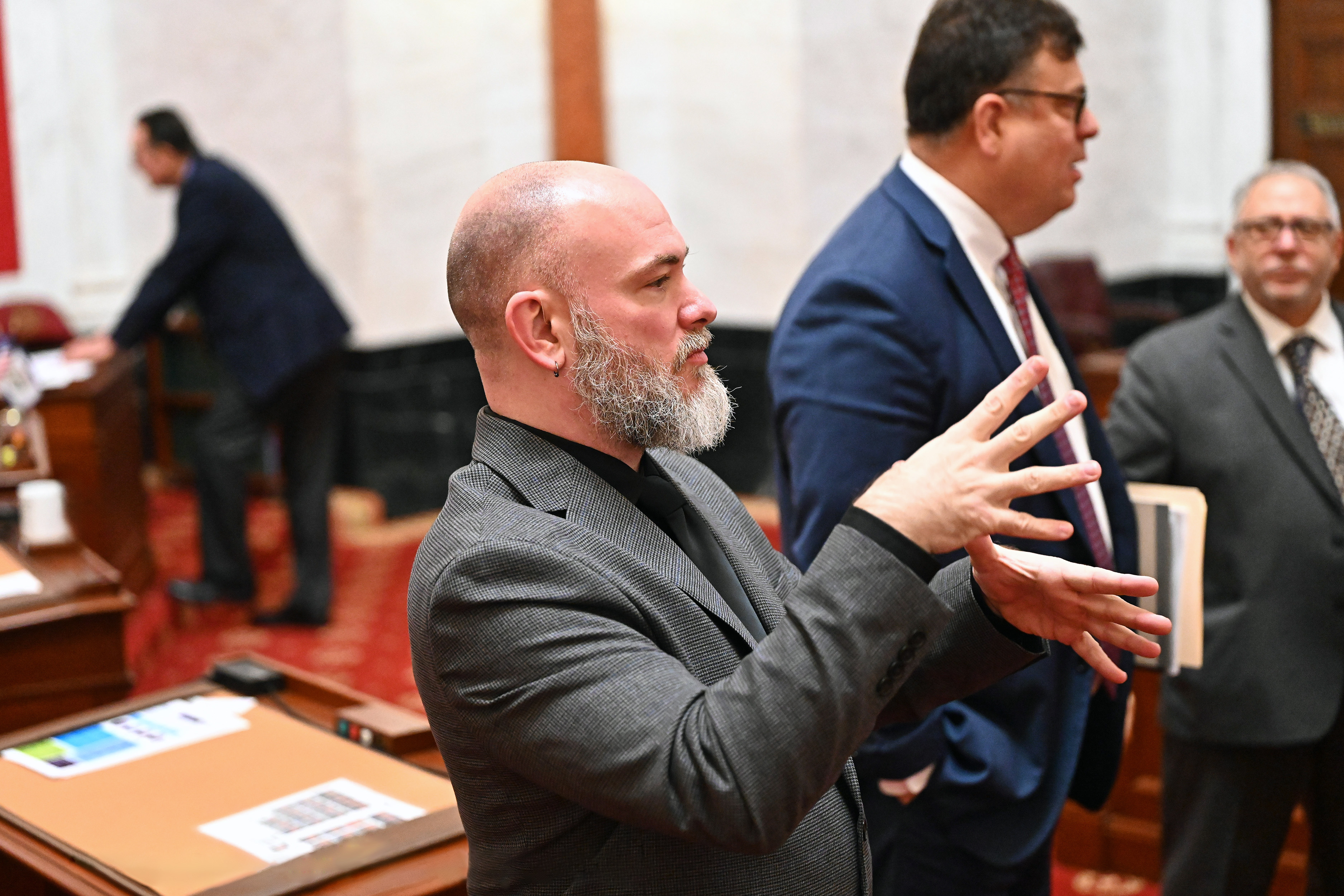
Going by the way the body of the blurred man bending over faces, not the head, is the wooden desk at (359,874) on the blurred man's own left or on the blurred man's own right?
on the blurred man's own left

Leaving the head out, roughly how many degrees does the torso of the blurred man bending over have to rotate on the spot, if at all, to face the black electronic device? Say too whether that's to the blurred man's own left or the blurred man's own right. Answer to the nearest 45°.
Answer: approximately 90° to the blurred man's own left

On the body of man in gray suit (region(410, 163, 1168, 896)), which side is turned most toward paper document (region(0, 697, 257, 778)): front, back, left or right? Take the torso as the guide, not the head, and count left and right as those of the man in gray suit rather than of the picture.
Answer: back

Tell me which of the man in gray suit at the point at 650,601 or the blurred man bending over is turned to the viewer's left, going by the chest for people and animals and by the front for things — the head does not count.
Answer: the blurred man bending over

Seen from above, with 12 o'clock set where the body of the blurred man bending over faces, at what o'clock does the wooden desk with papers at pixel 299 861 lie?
The wooden desk with papers is roughly at 9 o'clock from the blurred man bending over.

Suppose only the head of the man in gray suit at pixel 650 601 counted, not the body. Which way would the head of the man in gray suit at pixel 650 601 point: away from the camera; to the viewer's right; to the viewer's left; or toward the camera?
to the viewer's right

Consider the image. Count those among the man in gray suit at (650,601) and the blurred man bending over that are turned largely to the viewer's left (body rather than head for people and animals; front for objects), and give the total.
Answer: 1

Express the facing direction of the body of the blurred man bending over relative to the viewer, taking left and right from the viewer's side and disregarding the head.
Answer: facing to the left of the viewer

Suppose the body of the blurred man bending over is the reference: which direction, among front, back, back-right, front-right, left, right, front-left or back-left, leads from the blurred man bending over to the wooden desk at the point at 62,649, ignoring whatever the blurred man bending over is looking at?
left

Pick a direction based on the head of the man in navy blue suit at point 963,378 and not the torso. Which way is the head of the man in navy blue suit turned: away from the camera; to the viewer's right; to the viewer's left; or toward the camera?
to the viewer's right

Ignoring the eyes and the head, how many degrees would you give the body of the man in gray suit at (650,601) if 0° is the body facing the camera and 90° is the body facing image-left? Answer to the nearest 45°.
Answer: approximately 315°
